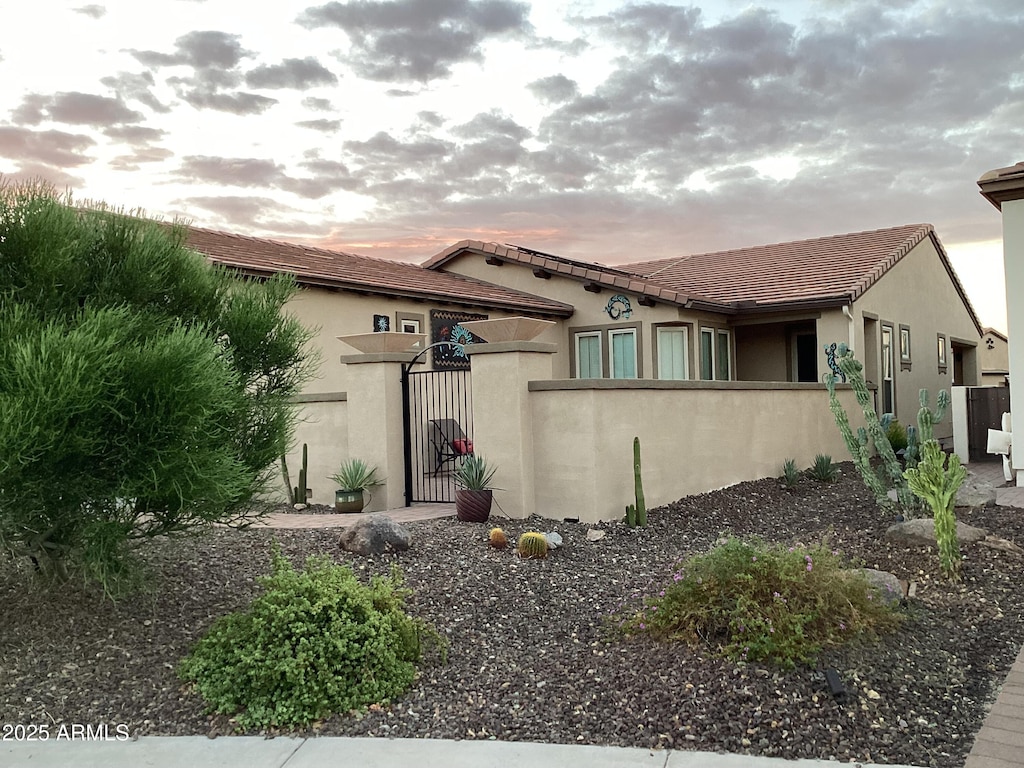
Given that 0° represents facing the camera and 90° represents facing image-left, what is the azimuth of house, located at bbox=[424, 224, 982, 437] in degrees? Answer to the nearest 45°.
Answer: approximately 45°

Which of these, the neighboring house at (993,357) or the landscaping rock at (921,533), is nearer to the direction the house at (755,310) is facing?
the landscaping rock

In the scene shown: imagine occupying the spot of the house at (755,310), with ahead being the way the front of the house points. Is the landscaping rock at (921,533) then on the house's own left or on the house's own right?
on the house's own left

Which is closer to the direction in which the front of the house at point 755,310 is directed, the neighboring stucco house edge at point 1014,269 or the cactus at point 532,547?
the cactus

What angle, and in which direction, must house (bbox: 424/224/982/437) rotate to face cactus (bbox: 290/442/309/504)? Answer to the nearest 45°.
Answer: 0° — it already faces it

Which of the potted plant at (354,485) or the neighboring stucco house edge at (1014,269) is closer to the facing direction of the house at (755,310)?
the potted plant

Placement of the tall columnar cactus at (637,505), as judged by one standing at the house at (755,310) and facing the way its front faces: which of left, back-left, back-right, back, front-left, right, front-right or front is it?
front-left

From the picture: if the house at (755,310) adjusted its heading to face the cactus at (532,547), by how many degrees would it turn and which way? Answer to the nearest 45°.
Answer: approximately 45° to its left

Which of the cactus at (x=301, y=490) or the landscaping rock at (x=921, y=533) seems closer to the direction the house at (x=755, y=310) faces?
the cactus

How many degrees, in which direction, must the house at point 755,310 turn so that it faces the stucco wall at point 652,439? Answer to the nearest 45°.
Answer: approximately 45° to its left

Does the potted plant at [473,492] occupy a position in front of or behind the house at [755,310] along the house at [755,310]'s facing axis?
in front

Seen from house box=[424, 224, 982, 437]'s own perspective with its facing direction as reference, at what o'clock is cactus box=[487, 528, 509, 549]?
The cactus is roughly at 11 o'clock from the house.

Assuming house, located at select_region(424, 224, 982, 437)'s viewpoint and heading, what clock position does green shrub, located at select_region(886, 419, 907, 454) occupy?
The green shrub is roughly at 9 o'clock from the house.

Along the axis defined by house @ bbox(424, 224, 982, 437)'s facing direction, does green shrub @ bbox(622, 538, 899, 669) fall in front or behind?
in front

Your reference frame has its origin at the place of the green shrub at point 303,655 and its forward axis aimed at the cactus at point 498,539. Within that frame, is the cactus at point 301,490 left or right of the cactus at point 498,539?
left
